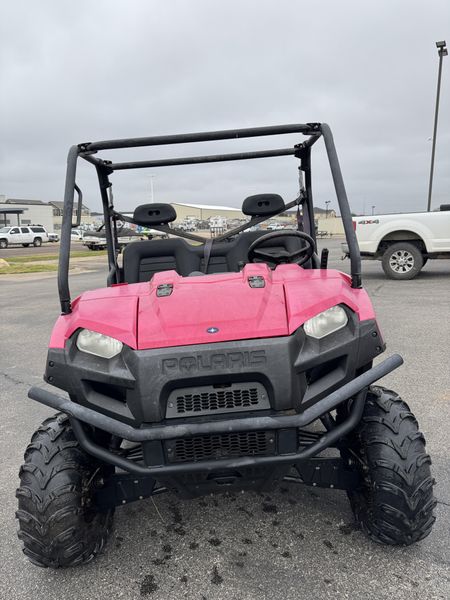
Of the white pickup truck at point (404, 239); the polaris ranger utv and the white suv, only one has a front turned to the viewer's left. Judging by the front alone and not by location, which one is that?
the white suv

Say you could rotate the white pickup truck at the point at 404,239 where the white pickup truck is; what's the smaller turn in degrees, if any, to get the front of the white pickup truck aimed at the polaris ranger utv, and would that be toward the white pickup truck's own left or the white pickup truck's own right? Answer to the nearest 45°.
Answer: approximately 90° to the white pickup truck's own right

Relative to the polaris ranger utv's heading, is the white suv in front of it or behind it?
behind

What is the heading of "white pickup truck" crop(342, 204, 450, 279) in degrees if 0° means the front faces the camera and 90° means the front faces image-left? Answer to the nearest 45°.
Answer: approximately 270°

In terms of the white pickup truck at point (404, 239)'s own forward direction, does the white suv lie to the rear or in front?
to the rear

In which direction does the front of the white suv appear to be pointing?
to the viewer's left

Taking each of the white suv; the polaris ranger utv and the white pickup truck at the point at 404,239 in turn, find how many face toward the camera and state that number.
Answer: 1

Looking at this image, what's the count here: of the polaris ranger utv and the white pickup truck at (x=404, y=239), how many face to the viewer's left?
0

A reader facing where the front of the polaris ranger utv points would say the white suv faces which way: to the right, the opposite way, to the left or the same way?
to the right

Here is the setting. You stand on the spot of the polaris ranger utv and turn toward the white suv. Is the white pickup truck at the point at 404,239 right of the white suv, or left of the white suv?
right

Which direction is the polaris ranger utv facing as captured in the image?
toward the camera

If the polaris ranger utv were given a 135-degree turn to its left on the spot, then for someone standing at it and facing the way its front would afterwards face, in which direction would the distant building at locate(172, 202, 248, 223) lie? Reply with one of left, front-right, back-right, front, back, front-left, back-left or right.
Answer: front-left

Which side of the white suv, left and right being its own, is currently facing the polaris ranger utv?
left
